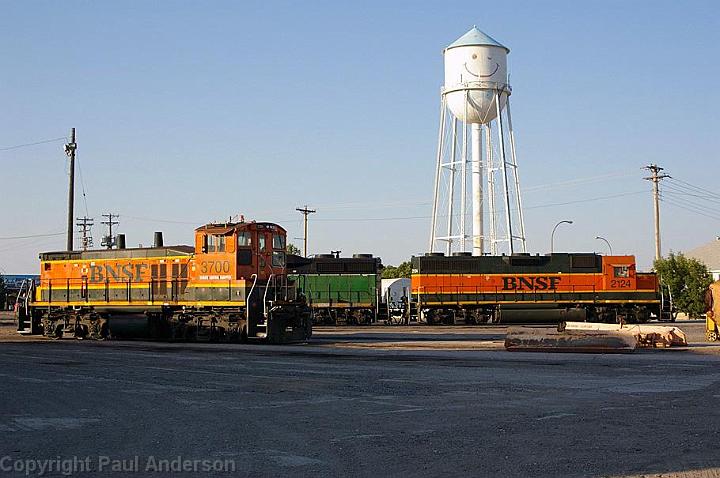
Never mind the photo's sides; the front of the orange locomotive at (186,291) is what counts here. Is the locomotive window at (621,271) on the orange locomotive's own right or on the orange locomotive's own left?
on the orange locomotive's own left

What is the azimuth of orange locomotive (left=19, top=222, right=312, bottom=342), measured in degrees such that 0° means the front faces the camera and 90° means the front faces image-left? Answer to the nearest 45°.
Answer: approximately 315°

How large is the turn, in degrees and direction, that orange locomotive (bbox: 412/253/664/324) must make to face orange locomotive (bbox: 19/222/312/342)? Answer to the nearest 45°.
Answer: approximately 135° to its right

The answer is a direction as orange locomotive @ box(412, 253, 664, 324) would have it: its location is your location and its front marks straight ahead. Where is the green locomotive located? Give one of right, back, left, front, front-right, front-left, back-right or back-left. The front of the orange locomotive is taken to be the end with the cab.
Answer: back

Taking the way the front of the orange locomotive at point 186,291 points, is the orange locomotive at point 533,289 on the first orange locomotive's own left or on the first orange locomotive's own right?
on the first orange locomotive's own left

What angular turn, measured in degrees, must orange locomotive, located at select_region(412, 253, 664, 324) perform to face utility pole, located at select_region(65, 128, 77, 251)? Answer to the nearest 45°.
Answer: approximately 180°

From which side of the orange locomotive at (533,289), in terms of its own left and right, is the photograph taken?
right
